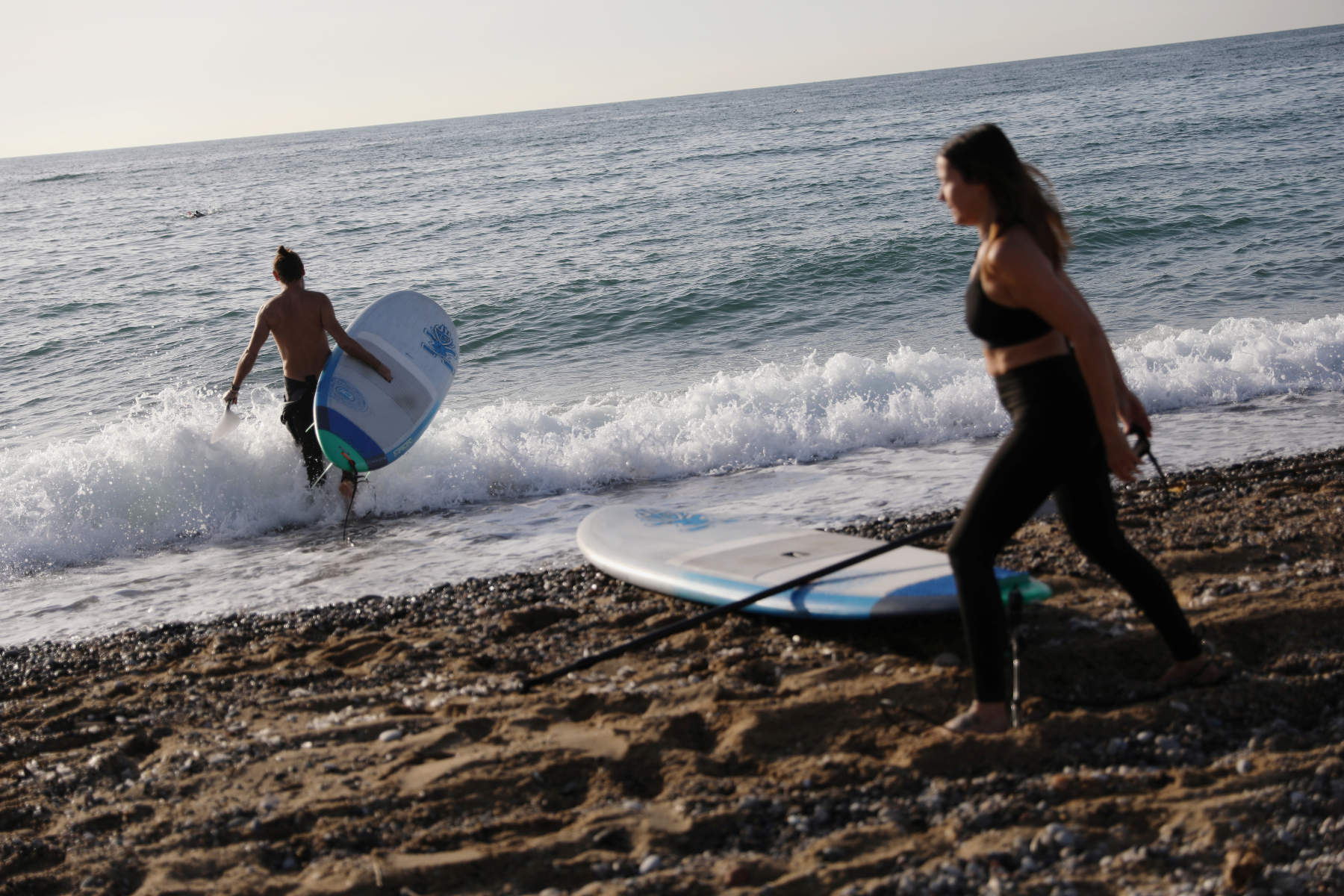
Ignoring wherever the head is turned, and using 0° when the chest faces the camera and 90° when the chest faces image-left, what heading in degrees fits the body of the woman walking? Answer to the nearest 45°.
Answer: approximately 90°

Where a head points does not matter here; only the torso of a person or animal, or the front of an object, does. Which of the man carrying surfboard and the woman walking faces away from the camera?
the man carrying surfboard

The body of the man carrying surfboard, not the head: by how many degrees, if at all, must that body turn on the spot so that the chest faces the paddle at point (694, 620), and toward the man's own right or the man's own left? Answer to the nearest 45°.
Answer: approximately 180°

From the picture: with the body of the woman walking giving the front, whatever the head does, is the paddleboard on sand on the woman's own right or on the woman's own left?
on the woman's own right

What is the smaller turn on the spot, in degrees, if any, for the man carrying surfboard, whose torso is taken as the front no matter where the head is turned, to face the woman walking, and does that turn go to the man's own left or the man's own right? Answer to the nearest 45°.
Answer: approximately 180°

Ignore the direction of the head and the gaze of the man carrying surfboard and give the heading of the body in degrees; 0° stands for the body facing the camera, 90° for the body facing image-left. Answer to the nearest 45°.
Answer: approximately 180°

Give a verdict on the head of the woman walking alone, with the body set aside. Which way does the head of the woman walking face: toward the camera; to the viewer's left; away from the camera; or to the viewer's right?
to the viewer's left

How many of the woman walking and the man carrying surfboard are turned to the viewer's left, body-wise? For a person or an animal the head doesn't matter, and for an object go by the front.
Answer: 1
